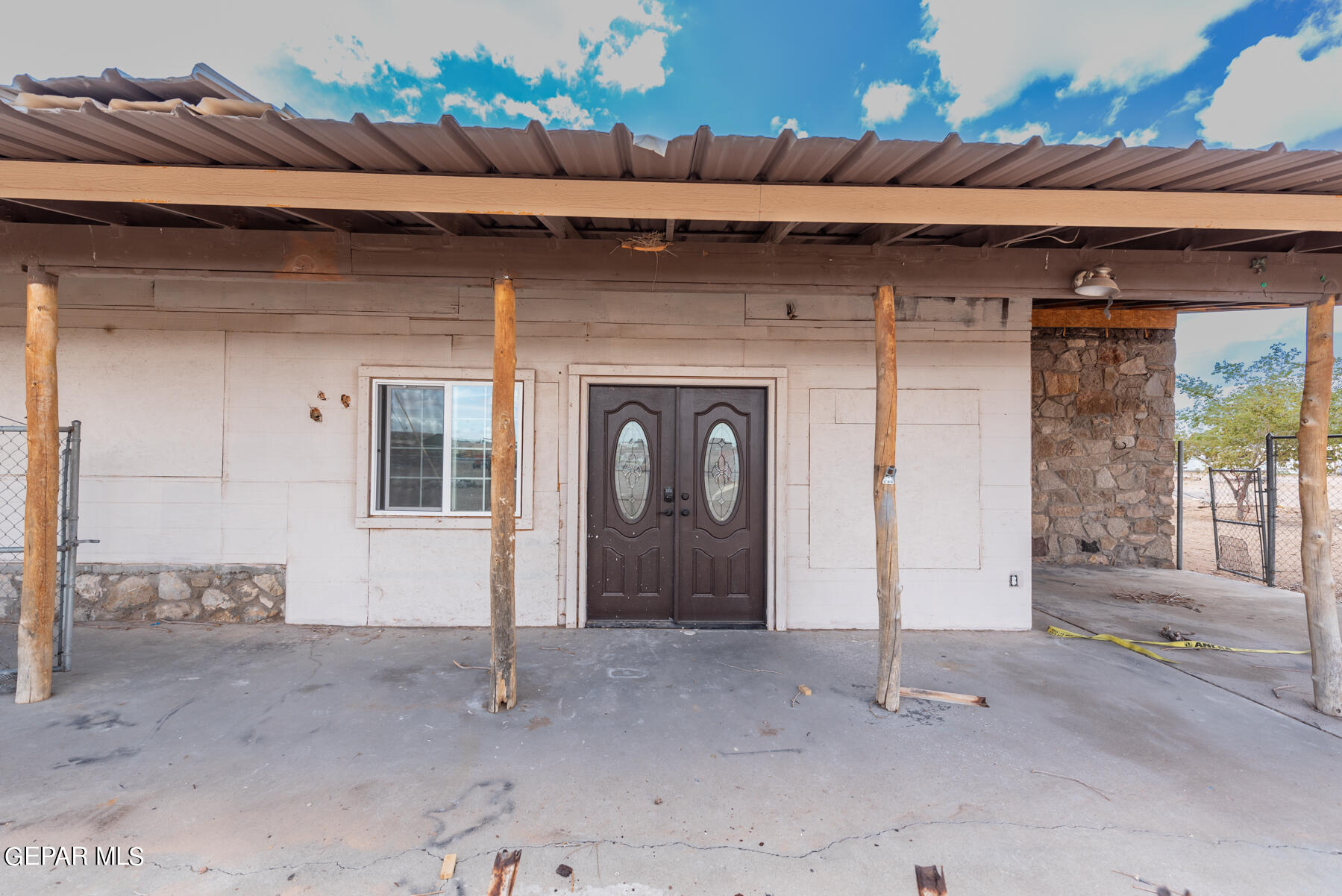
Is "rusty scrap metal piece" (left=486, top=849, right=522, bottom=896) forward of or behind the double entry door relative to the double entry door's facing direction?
forward

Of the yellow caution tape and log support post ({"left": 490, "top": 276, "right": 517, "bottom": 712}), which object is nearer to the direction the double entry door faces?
the log support post

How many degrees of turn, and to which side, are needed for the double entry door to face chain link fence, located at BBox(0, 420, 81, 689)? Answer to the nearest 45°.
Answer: approximately 90° to its right

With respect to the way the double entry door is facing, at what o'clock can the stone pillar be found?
The stone pillar is roughly at 8 o'clock from the double entry door.

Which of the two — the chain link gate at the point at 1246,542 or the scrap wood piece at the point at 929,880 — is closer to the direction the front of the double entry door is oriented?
the scrap wood piece

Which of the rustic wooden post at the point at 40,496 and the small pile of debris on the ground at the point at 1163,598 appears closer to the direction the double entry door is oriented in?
the rustic wooden post

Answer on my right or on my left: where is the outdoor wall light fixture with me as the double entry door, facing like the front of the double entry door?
on my left

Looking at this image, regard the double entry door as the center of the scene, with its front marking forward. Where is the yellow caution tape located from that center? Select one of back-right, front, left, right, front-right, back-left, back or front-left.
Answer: left

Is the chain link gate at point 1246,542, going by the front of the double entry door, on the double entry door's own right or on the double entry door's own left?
on the double entry door's own left

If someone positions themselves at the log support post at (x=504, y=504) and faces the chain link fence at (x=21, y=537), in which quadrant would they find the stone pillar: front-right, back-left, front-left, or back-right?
back-right

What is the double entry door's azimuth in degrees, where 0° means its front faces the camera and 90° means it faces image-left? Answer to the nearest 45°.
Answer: approximately 0°

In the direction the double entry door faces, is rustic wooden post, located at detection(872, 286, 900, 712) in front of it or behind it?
in front

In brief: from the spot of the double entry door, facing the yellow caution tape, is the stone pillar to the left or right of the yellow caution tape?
left
